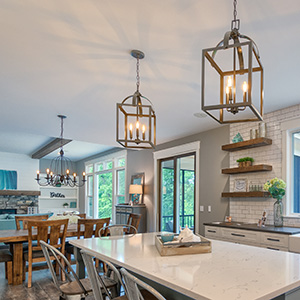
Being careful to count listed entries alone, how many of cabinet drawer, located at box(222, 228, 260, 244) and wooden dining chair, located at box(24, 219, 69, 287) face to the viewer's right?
0

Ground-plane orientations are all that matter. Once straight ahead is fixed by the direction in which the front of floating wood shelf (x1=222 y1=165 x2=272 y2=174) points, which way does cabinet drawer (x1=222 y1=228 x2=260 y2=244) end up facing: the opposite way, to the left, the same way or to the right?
the same way

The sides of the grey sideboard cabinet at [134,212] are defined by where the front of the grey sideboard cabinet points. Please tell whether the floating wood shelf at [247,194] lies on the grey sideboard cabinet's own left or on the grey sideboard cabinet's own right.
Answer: on the grey sideboard cabinet's own left

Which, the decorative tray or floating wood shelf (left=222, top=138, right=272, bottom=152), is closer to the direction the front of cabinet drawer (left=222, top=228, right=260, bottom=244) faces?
the decorative tray

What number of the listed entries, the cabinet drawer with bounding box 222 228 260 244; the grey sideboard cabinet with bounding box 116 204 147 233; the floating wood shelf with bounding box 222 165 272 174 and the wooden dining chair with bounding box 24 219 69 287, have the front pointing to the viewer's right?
0

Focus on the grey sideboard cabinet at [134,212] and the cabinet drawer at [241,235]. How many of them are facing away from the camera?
0

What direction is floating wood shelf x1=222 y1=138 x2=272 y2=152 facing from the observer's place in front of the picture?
facing the viewer and to the left of the viewer

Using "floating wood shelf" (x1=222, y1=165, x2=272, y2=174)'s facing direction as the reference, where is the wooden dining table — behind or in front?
in front

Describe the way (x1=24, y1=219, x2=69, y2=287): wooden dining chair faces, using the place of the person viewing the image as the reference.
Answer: facing away from the viewer and to the left of the viewer

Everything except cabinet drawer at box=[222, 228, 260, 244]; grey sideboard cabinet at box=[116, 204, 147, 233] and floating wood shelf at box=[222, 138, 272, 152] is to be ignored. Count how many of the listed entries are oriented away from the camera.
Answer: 0

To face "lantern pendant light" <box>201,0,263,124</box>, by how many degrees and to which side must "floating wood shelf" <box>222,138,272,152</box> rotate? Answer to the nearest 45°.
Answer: approximately 45° to its left

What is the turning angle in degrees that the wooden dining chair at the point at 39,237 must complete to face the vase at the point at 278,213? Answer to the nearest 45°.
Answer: approximately 135° to its right

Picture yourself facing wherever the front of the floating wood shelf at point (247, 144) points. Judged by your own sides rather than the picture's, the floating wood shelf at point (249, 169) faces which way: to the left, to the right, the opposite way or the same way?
the same way

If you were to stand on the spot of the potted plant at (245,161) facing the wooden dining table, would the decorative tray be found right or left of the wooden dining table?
left
